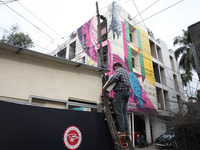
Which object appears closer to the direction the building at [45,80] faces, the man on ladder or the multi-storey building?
the man on ladder

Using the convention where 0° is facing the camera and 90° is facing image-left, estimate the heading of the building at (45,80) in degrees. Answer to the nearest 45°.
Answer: approximately 315°

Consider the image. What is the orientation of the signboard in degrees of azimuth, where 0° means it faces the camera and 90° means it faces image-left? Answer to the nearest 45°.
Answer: approximately 315°
